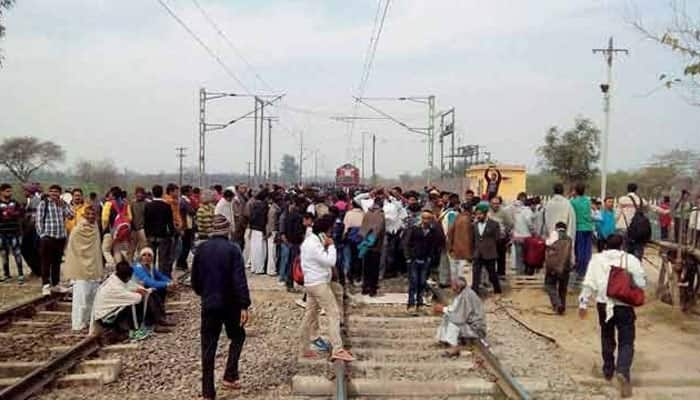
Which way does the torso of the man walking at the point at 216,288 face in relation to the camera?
away from the camera

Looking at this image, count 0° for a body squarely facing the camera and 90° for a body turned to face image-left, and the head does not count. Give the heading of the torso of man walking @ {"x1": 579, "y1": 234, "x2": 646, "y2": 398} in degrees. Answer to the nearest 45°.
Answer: approximately 180°

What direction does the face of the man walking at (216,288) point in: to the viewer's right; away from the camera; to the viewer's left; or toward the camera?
away from the camera

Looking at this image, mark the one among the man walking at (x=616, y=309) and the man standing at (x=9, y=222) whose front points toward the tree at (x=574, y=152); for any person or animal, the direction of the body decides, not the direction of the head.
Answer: the man walking at (x=616, y=309)

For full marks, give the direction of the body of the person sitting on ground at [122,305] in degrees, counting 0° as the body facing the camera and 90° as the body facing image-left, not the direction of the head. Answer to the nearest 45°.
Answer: approximately 270°

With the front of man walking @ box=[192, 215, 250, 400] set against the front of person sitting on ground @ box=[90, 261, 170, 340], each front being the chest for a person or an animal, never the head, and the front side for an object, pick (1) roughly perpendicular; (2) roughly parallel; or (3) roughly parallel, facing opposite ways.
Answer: roughly perpendicular

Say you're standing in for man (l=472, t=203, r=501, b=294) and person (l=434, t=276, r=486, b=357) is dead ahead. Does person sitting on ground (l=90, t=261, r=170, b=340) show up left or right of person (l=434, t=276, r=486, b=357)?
right

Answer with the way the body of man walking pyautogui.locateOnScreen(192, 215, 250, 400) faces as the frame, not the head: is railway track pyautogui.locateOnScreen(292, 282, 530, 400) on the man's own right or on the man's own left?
on the man's own right
